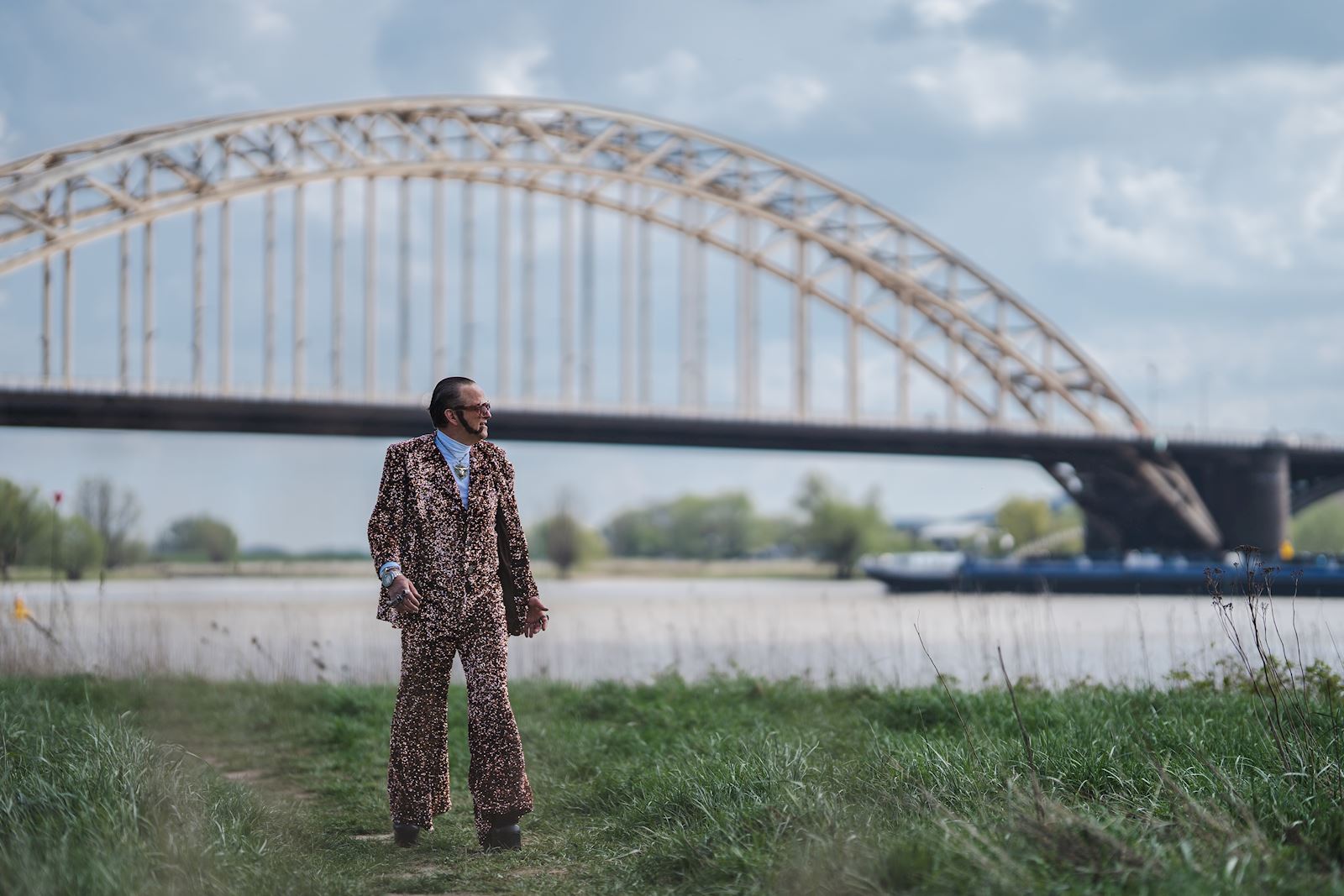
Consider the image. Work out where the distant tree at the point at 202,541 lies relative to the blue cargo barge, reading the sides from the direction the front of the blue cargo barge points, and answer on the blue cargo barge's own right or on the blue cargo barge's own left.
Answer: on the blue cargo barge's own left

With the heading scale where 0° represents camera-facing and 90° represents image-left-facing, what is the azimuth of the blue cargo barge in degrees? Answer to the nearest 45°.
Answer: approximately 90°

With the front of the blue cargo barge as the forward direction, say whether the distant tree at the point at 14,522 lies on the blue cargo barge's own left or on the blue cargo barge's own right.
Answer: on the blue cargo barge's own left

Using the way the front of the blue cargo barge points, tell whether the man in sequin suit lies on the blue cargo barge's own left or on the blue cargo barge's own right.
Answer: on the blue cargo barge's own left
